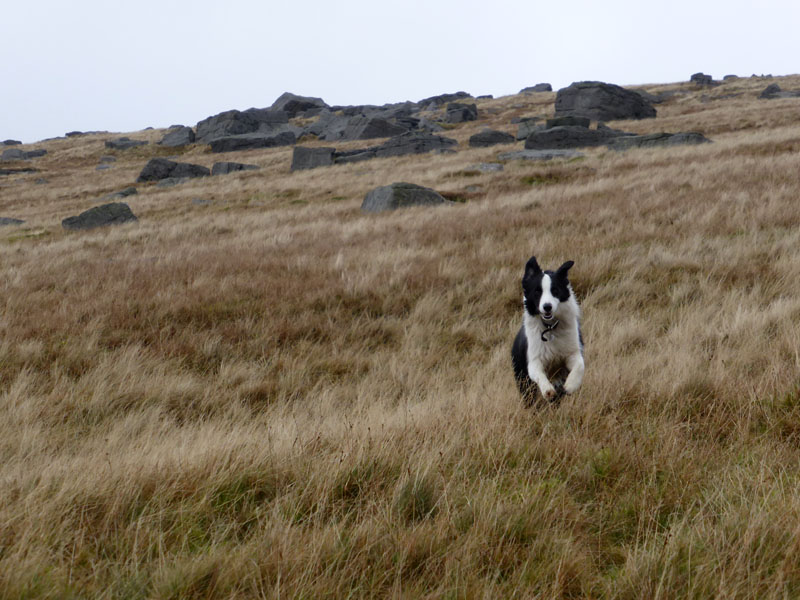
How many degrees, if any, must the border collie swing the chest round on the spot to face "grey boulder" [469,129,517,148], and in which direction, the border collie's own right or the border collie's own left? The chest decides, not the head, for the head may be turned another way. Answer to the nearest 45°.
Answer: approximately 180°

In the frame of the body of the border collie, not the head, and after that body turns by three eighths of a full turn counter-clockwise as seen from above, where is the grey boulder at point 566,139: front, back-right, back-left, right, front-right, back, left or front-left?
front-left

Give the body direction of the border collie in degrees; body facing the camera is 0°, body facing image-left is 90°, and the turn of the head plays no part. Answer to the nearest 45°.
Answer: approximately 0°

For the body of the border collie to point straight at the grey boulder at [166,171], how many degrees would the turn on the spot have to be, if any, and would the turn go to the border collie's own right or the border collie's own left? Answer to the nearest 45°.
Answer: approximately 135° to the border collie's own right

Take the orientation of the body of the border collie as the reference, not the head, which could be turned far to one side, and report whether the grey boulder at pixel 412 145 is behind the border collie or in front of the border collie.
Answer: behind

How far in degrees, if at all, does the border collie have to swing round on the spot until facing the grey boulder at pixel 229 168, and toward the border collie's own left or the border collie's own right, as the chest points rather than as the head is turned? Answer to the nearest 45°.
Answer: approximately 135° to the border collie's own right

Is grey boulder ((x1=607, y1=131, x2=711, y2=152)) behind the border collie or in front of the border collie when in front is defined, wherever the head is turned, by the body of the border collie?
behind

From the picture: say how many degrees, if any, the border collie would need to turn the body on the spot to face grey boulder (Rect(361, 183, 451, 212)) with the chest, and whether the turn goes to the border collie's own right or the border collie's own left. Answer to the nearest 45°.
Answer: approximately 180°
